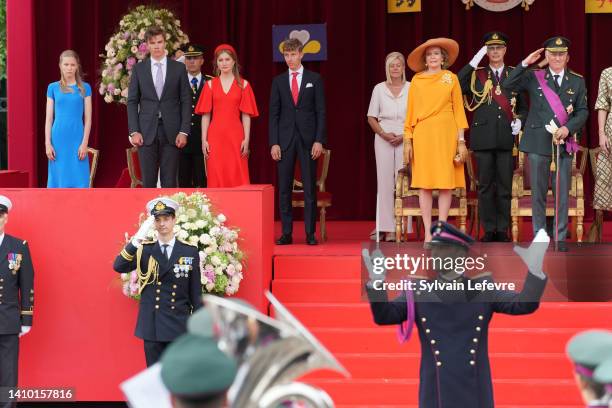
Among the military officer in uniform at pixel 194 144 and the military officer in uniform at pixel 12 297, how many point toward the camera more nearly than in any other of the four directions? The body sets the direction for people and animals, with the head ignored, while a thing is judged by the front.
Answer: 2

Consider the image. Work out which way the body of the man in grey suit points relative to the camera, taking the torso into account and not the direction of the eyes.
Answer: toward the camera

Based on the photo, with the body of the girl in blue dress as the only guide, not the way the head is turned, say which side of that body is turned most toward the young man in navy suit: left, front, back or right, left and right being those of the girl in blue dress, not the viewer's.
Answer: left

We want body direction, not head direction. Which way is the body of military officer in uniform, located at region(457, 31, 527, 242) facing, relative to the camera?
toward the camera

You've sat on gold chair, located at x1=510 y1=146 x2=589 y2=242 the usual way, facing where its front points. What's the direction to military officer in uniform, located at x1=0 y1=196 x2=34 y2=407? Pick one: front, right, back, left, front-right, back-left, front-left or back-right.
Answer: front-right

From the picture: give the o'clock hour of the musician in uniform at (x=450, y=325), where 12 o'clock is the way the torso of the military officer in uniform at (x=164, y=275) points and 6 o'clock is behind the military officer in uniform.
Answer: The musician in uniform is roughly at 11 o'clock from the military officer in uniform.

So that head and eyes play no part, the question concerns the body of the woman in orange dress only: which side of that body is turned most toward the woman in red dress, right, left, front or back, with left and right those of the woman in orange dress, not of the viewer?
right

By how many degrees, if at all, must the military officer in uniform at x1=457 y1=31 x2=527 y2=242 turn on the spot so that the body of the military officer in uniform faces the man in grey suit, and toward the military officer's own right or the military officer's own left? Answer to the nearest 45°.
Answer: approximately 90° to the military officer's own right

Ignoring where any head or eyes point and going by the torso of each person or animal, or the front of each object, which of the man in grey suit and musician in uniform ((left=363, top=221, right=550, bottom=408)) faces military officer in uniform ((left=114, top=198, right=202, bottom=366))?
the man in grey suit

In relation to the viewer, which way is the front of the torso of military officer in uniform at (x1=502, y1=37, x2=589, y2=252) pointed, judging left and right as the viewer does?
facing the viewer

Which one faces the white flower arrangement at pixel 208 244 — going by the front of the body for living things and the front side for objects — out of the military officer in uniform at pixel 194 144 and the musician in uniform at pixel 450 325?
the military officer in uniform

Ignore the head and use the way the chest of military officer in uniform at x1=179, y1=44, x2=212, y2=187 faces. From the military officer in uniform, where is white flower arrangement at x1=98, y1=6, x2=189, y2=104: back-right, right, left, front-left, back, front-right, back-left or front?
back-right
